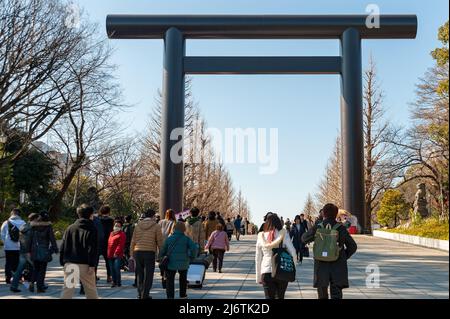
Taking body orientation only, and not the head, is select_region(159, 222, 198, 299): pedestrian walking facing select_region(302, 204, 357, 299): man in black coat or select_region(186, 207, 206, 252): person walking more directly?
the person walking

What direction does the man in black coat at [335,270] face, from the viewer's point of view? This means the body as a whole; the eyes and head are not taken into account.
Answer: away from the camera

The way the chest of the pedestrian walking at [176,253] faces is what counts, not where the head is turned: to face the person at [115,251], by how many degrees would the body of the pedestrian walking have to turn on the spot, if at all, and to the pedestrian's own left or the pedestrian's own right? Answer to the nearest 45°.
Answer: approximately 45° to the pedestrian's own left

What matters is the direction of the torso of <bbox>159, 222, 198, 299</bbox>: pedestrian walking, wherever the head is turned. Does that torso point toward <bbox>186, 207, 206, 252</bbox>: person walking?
yes

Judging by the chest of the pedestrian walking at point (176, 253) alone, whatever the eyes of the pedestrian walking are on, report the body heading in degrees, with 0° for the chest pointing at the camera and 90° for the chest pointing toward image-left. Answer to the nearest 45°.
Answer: approximately 180°

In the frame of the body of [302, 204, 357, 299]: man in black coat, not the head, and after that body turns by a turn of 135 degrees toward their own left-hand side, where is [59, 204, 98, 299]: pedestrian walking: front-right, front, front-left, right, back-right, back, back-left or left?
front-right

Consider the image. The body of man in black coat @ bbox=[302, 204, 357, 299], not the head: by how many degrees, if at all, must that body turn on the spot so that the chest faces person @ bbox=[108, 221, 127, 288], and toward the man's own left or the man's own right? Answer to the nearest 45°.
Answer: approximately 45° to the man's own left
